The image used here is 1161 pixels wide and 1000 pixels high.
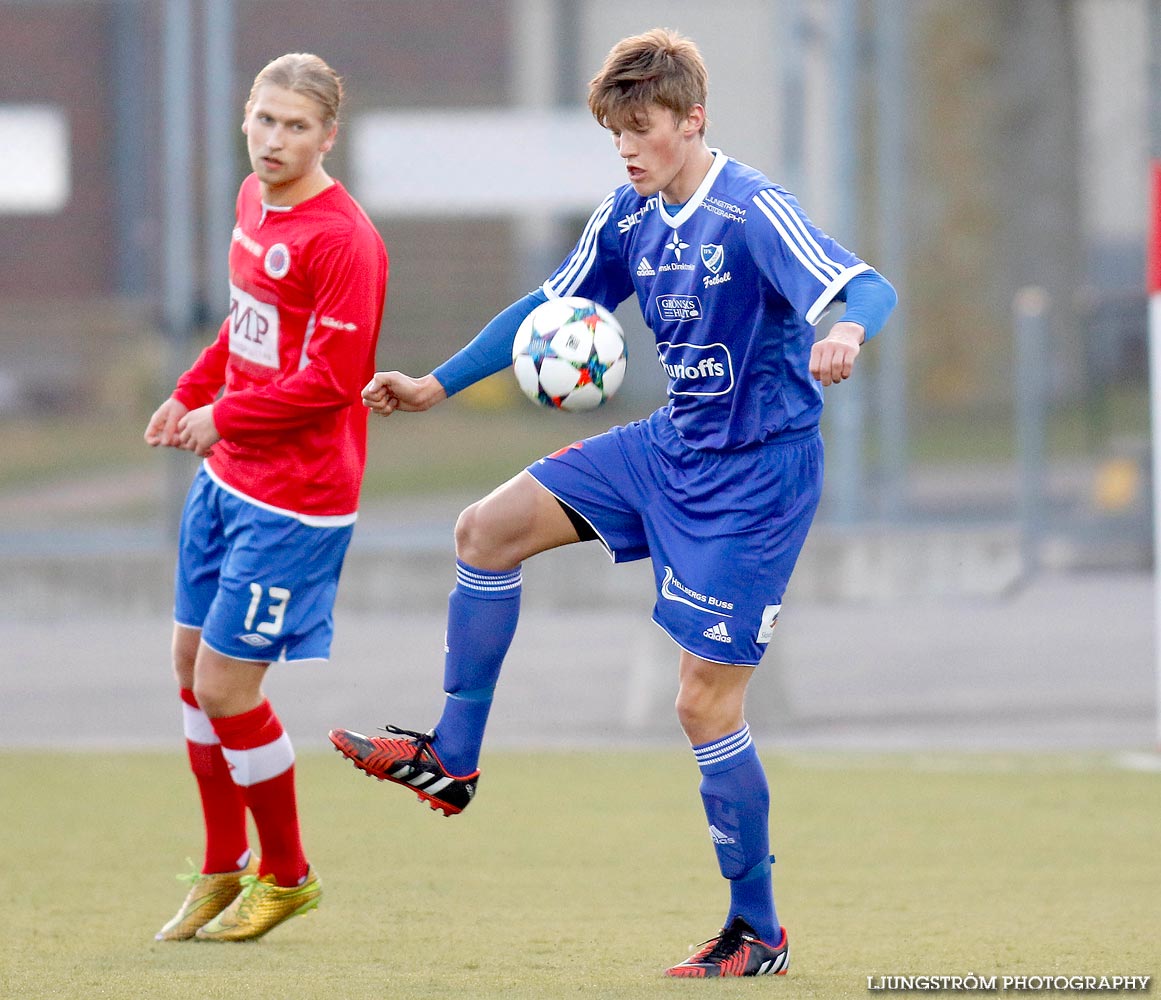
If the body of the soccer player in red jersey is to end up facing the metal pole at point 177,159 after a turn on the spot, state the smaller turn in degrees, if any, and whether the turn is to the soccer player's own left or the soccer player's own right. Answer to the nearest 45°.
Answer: approximately 135° to the soccer player's own right

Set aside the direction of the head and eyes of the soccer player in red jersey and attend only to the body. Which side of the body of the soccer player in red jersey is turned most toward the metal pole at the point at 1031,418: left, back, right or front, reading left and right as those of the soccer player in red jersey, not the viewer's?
back

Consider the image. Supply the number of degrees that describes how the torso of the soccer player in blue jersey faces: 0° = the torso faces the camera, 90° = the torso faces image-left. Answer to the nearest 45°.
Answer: approximately 45°

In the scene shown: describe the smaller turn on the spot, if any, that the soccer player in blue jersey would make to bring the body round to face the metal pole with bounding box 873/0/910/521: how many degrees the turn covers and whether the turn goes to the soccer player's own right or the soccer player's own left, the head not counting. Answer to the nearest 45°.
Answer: approximately 135° to the soccer player's own right

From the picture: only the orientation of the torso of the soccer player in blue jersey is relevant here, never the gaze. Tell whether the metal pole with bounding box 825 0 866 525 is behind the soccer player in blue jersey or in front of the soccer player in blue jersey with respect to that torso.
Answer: behind

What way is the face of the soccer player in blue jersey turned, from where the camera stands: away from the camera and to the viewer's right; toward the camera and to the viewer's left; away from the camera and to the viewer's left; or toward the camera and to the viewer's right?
toward the camera and to the viewer's left

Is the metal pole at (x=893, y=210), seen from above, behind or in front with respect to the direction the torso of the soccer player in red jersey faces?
behind

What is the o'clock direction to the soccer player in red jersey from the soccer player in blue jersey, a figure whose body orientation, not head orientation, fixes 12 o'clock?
The soccer player in red jersey is roughly at 2 o'clock from the soccer player in blue jersey.

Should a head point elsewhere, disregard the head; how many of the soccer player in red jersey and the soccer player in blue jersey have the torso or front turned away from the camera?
0

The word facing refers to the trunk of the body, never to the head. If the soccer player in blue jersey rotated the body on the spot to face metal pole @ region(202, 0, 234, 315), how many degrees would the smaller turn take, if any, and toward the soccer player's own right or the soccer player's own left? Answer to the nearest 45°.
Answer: approximately 135° to the soccer player's own right

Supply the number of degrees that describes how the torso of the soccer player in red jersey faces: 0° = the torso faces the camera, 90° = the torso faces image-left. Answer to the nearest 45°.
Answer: approximately 45°
